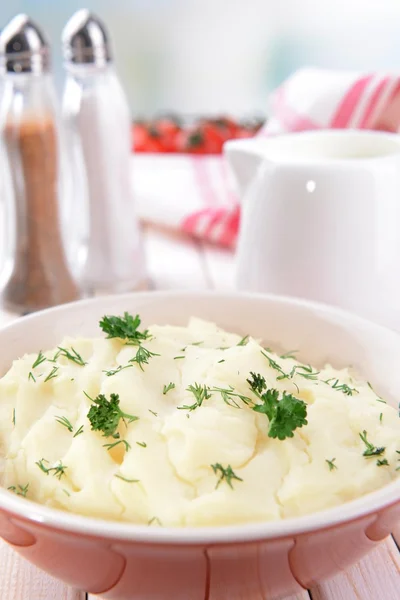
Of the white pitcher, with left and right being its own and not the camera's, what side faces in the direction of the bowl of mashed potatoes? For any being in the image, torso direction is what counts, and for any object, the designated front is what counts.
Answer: left

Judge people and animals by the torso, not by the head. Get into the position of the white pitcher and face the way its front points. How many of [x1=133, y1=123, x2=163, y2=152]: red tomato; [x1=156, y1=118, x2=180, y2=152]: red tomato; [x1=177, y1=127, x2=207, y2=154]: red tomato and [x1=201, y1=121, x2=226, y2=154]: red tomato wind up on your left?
0

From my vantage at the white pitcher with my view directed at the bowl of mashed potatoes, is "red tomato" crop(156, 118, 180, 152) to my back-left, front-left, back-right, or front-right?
back-right

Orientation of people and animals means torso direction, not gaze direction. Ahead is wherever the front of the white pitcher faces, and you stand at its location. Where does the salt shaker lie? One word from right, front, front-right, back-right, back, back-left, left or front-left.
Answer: front-right

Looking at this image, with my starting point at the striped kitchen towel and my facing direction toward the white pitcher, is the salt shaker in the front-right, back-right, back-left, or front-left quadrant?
front-right

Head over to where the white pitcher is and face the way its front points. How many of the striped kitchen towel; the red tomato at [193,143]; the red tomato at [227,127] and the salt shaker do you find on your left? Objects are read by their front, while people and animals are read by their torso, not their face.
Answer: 0

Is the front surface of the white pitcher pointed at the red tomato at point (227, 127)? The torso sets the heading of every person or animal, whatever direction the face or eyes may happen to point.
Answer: no

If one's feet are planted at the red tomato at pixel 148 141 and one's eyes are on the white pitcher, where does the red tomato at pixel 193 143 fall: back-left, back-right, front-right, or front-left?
front-left

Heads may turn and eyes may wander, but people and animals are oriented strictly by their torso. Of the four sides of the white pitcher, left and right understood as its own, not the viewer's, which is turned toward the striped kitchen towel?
right

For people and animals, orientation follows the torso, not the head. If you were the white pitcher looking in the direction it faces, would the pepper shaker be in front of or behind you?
in front

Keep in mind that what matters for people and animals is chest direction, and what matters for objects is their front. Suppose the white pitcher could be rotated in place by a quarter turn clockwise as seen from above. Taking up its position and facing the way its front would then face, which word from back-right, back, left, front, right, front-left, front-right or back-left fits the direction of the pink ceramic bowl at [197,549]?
back

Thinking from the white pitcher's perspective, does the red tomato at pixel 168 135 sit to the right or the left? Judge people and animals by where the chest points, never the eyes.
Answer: on its right

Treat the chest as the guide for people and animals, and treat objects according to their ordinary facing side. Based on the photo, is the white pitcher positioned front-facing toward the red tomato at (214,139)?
no

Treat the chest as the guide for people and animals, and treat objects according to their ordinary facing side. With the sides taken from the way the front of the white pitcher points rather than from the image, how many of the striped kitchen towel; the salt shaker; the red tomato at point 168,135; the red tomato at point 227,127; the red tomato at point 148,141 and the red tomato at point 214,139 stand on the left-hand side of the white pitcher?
0

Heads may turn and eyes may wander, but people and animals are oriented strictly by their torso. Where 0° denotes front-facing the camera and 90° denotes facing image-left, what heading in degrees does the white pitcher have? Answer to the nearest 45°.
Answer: approximately 90°

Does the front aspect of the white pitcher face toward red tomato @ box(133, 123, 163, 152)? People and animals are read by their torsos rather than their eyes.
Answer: no
